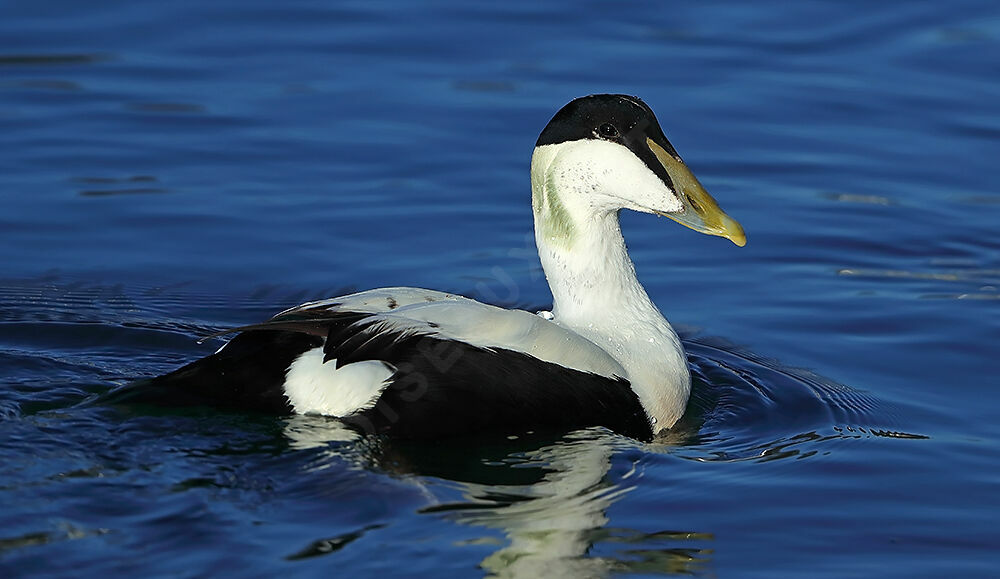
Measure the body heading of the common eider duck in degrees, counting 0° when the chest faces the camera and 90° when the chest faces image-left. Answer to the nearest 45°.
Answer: approximately 270°
